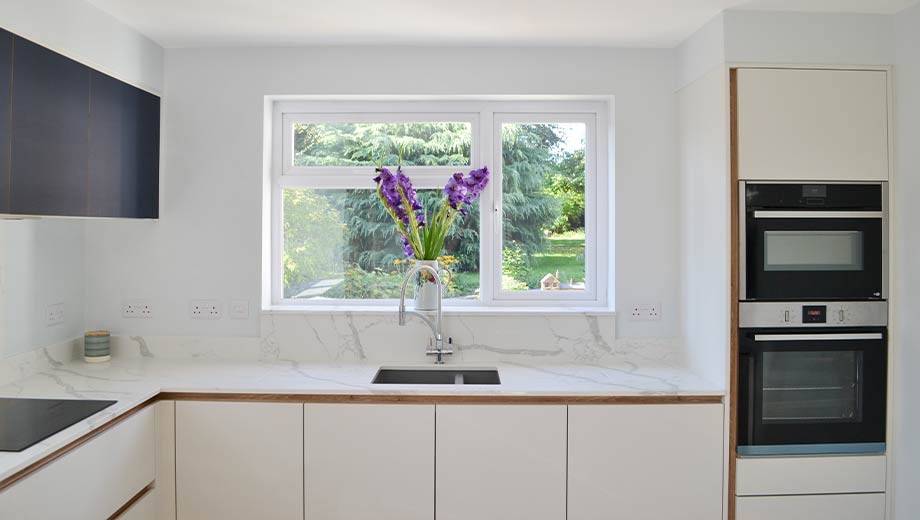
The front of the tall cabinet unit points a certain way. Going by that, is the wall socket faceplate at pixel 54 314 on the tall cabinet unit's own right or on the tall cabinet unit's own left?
on the tall cabinet unit's own right

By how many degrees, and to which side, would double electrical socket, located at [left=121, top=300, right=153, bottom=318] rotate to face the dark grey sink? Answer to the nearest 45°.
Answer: approximately 45° to its left

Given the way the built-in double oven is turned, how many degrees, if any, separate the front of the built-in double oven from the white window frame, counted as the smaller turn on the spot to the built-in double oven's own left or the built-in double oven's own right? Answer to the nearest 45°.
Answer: approximately 90° to the built-in double oven's own right

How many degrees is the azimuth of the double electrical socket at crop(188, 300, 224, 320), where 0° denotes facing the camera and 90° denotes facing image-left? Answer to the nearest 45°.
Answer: approximately 0°

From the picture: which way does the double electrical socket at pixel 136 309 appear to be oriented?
toward the camera

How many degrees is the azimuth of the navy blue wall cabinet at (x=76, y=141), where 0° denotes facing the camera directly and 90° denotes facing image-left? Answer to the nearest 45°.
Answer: approximately 315°

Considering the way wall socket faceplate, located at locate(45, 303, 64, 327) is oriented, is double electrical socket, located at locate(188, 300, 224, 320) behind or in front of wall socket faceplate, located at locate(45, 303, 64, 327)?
in front

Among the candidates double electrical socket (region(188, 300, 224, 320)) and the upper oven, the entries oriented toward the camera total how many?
2

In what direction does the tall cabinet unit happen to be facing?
toward the camera

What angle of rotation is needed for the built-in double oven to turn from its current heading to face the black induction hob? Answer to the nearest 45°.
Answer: approximately 45° to its right

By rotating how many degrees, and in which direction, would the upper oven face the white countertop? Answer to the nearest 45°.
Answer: approximately 45° to its right

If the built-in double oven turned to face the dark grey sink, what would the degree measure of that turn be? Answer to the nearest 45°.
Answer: approximately 90° to its right

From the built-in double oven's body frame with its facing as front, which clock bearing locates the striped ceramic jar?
The striped ceramic jar is roughly at 2 o'clock from the built-in double oven.

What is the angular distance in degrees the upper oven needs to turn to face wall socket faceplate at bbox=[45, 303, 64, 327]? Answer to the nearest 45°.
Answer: approximately 45° to its right
